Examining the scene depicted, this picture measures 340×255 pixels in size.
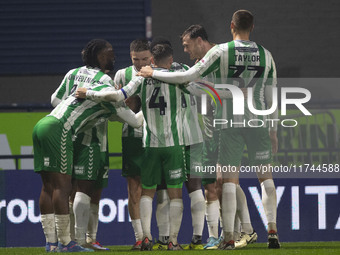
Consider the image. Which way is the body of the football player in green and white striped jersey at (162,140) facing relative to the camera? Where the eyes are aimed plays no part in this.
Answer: away from the camera

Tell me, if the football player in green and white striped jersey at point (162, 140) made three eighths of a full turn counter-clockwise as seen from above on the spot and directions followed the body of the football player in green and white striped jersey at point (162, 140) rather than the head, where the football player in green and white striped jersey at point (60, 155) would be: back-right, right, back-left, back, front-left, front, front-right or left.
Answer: front-right

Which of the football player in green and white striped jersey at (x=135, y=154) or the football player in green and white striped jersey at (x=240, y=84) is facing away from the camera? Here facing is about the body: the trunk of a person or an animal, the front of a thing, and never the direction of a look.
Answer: the football player in green and white striped jersey at (x=240, y=84)

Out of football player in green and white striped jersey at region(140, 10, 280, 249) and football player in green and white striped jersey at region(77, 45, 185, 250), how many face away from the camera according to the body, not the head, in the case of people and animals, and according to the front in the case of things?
2

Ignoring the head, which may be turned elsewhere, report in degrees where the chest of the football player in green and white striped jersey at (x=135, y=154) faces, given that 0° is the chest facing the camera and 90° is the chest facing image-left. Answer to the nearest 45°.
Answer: approximately 315°

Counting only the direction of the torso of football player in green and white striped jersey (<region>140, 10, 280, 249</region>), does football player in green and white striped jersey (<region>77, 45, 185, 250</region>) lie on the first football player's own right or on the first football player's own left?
on the first football player's own left

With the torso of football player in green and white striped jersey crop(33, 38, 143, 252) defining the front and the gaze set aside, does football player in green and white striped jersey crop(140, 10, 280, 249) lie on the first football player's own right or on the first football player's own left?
on the first football player's own right

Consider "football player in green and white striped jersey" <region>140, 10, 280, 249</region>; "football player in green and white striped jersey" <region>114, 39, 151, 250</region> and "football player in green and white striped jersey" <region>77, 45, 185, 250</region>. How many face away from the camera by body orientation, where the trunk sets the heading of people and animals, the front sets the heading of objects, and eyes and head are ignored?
2

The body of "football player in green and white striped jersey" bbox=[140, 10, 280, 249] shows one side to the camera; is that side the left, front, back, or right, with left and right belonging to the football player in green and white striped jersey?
back

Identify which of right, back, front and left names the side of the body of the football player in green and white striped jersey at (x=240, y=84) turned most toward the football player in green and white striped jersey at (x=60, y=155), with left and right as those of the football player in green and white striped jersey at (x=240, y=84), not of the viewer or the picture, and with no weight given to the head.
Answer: left

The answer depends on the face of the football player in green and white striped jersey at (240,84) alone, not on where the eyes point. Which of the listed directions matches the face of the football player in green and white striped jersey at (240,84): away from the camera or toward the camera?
away from the camera

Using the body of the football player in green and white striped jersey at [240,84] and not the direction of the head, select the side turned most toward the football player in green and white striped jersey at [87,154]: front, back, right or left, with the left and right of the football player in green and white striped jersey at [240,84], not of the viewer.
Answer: left

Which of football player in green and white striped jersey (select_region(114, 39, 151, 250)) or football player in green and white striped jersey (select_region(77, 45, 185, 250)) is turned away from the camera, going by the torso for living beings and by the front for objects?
football player in green and white striped jersey (select_region(77, 45, 185, 250))
